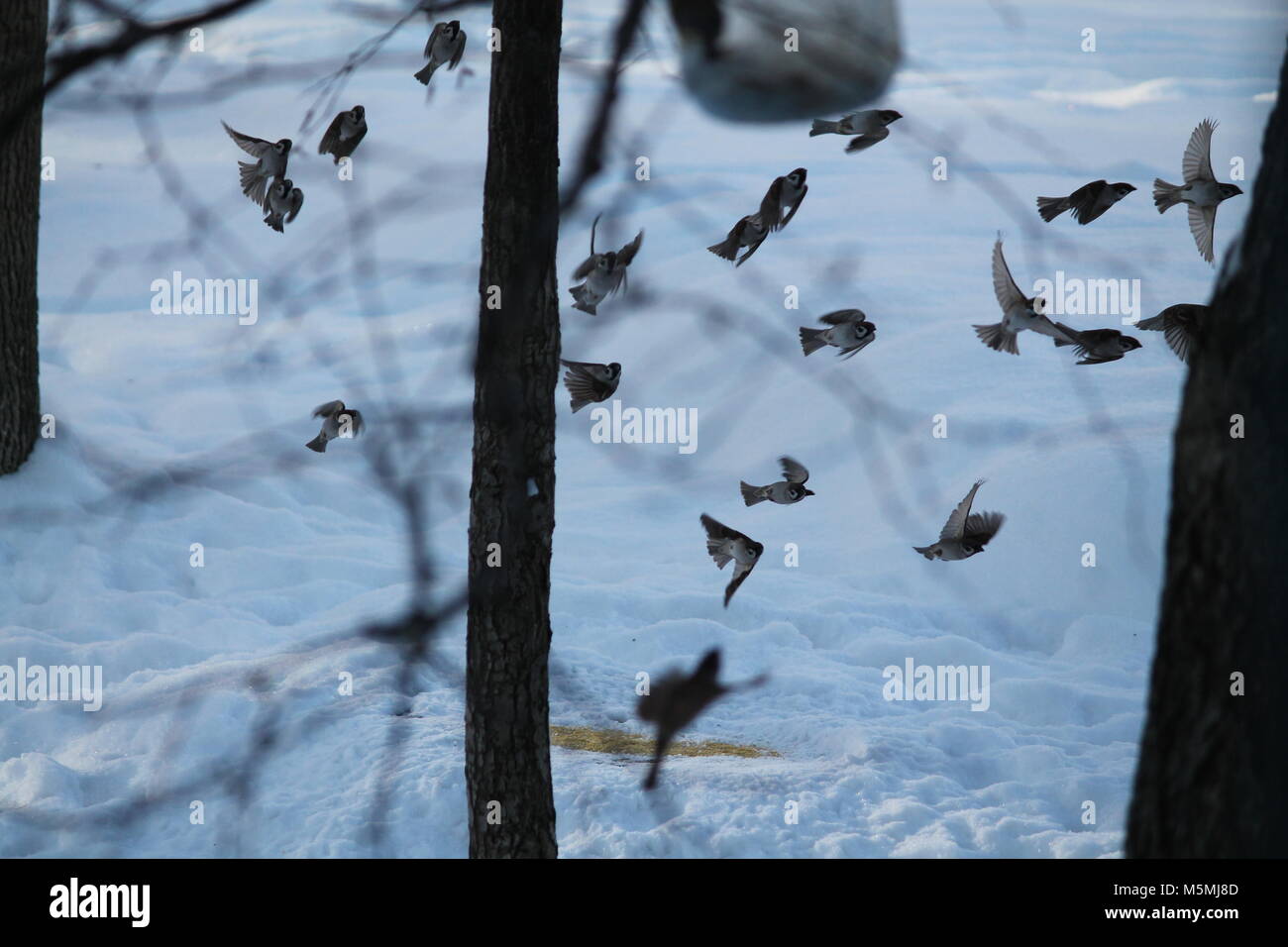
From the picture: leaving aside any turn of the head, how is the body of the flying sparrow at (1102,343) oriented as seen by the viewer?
to the viewer's right

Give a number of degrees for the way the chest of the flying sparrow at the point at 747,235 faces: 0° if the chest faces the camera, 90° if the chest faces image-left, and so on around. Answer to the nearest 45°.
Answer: approximately 270°

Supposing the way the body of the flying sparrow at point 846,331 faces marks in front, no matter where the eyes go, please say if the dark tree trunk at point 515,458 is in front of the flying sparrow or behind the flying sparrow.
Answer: behind

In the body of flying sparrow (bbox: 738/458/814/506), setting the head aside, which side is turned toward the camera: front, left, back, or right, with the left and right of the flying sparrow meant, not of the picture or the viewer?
right

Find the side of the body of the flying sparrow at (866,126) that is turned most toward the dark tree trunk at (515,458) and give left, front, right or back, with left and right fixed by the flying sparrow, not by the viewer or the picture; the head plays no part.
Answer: back

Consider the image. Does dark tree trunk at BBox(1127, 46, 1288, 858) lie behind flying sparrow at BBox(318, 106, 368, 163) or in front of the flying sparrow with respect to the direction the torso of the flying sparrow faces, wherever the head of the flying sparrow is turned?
in front

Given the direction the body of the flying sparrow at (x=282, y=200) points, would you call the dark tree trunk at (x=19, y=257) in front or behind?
behind

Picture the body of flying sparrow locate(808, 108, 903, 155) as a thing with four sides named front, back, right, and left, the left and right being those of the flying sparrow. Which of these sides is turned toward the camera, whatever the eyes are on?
right

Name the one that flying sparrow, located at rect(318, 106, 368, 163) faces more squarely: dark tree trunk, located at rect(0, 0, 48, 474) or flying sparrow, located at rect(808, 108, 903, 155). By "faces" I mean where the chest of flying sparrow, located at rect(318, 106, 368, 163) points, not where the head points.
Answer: the flying sparrow

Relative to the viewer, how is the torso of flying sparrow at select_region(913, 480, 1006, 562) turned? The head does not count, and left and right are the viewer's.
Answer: facing to the right of the viewer
